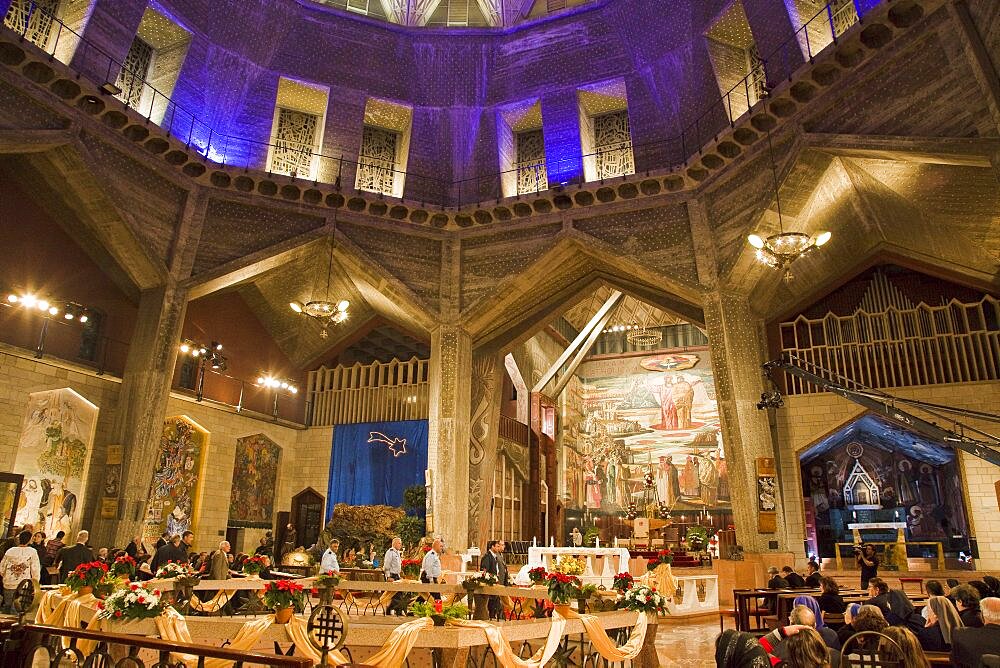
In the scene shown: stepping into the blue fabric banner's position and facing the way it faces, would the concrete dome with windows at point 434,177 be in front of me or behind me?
in front

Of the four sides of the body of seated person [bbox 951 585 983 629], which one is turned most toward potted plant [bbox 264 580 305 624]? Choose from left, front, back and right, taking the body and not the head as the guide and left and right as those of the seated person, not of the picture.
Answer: left

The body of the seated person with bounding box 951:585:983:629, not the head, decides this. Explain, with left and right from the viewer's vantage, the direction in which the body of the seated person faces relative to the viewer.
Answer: facing away from the viewer and to the left of the viewer

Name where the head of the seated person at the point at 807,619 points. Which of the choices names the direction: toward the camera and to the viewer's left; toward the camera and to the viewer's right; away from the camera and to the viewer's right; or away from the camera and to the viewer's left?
away from the camera and to the viewer's left

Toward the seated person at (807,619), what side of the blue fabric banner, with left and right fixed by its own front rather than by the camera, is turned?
front

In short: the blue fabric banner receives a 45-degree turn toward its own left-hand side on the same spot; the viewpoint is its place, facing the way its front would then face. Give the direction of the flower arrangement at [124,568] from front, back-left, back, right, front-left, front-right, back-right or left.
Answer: front-right

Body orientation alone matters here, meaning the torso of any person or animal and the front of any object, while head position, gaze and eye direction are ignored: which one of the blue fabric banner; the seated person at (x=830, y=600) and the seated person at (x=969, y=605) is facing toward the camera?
the blue fabric banner

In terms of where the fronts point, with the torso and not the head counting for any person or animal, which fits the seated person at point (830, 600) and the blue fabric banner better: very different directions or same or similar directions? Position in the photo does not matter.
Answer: very different directions

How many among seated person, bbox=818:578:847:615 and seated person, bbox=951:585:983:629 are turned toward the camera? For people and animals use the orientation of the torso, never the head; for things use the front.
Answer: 0

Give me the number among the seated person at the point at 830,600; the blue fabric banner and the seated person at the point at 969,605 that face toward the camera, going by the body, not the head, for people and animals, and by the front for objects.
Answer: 1

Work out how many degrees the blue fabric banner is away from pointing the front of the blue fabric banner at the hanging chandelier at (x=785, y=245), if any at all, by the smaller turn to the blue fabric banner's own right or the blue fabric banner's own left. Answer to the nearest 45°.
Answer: approximately 45° to the blue fabric banner's own left

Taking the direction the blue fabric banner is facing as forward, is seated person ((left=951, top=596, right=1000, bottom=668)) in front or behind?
in front

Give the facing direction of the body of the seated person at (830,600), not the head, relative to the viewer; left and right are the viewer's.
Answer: facing away from the viewer and to the left of the viewer

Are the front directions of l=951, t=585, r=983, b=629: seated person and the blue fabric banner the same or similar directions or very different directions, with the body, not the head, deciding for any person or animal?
very different directions

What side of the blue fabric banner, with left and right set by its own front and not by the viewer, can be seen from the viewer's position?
front
